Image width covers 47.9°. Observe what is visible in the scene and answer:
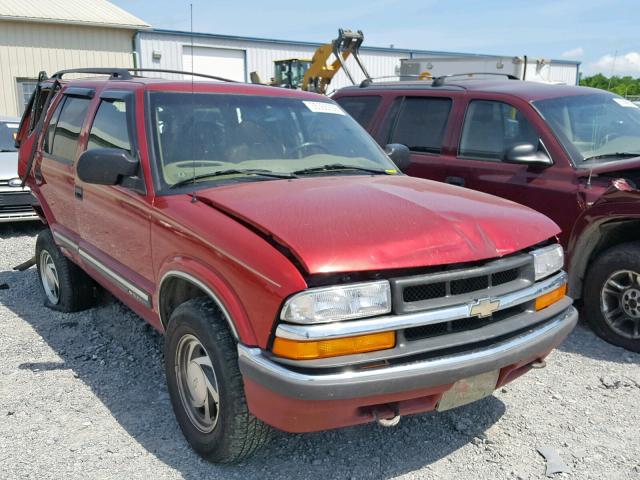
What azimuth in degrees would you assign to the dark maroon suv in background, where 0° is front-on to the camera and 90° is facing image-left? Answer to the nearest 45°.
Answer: approximately 315°

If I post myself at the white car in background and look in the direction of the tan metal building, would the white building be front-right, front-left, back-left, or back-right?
front-right

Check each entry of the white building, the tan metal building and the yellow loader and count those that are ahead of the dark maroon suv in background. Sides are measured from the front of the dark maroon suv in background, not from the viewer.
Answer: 0

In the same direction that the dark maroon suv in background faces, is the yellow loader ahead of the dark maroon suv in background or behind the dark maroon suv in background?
behind

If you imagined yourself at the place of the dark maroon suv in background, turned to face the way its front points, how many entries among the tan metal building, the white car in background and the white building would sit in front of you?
0

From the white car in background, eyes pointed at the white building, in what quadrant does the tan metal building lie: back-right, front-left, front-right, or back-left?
front-left

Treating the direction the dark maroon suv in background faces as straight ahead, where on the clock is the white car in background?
The white car in background is roughly at 5 o'clock from the dark maroon suv in background.

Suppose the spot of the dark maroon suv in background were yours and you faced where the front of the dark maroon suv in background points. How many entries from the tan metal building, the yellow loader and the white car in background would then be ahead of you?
0

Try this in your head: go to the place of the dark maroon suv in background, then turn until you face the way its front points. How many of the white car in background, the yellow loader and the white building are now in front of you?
0

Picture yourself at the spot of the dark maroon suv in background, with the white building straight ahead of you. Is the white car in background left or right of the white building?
left

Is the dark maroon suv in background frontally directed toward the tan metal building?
no
